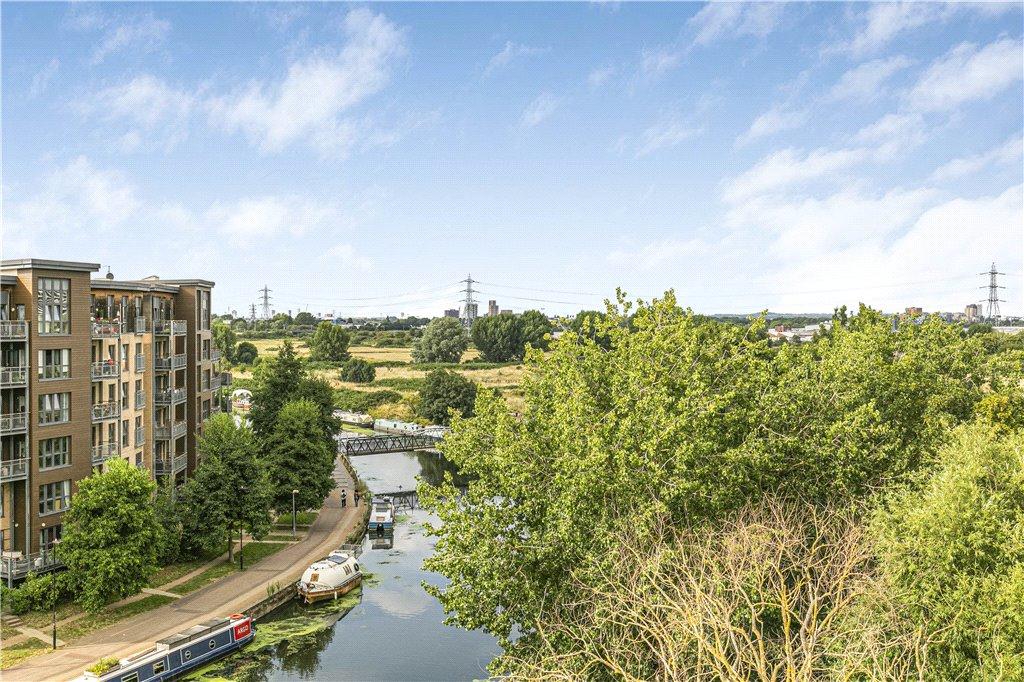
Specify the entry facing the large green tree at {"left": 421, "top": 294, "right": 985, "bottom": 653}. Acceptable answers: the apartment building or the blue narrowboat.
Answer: the apartment building

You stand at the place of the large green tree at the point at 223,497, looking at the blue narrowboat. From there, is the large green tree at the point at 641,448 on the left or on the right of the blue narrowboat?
left

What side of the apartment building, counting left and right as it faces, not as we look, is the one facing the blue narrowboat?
front

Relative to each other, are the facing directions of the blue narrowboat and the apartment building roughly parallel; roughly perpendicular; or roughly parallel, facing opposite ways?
roughly perpendicular

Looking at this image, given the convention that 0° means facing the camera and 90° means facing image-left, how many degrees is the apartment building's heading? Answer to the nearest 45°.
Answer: approximately 315°

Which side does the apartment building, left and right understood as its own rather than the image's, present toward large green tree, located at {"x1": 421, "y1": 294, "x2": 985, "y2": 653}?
front
